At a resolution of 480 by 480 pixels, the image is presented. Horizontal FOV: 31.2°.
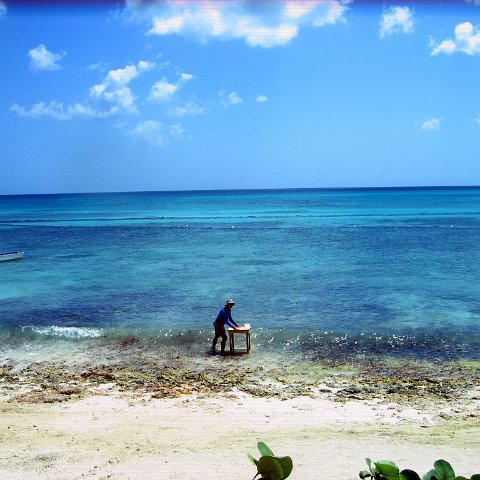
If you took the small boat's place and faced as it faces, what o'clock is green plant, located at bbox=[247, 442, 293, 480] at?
The green plant is roughly at 3 o'clock from the small boat.

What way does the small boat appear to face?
to the viewer's right

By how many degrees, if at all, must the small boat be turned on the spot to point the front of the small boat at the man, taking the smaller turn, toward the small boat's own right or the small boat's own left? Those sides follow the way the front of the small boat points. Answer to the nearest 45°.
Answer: approximately 90° to the small boat's own right

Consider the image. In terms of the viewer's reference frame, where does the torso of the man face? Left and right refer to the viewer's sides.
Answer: facing to the right of the viewer

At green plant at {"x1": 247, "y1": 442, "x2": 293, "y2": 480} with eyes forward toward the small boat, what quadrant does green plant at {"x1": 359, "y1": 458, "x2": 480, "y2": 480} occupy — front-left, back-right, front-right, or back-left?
back-right

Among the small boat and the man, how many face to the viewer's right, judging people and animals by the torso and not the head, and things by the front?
2

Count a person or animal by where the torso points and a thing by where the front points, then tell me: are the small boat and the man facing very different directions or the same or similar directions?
same or similar directions

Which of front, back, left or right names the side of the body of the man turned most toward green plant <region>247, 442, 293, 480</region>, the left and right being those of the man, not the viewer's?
right

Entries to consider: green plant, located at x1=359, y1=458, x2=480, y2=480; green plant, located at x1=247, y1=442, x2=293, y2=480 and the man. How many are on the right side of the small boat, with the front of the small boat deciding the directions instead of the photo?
3

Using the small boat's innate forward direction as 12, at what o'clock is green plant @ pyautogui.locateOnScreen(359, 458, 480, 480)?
The green plant is roughly at 3 o'clock from the small boat.
